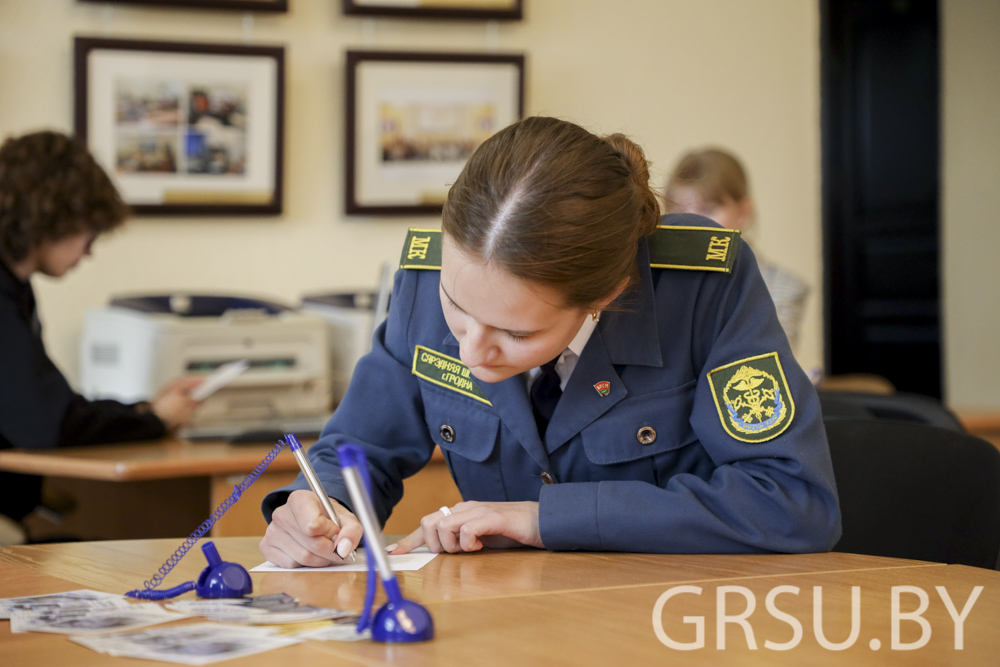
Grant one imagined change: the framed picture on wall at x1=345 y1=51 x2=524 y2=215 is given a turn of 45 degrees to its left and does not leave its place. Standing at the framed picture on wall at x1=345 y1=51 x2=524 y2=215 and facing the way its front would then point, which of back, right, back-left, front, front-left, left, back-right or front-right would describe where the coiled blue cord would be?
front-right

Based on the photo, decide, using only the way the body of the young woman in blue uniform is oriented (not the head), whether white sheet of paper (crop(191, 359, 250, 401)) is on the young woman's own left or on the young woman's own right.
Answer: on the young woman's own right

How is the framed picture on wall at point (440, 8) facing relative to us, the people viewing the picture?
facing the viewer

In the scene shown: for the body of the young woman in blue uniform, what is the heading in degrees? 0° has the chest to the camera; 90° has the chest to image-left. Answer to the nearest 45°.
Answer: approximately 45°

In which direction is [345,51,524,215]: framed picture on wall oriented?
toward the camera

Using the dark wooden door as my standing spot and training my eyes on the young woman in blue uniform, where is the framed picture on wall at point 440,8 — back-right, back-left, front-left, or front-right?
front-right

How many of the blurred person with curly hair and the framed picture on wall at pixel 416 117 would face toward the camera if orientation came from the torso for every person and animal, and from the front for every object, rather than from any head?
1

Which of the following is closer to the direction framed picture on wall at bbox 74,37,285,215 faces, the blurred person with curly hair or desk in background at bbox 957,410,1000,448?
the blurred person with curly hair

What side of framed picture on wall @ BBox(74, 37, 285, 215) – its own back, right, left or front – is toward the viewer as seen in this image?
front

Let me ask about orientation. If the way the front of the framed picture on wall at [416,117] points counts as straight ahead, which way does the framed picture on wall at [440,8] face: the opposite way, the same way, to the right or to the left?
the same way

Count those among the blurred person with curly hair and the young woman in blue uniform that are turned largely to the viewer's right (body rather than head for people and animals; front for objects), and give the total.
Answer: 1

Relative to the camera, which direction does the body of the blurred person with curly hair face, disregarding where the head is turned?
to the viewer's right
